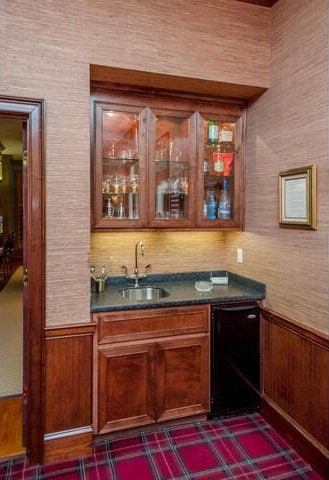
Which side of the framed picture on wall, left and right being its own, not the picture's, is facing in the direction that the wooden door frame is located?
front

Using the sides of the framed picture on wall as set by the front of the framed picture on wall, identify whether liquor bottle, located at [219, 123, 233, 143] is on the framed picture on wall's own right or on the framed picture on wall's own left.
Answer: on the framed picture on wall's own right

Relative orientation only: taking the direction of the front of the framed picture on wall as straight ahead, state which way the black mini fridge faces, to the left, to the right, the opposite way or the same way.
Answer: to the left

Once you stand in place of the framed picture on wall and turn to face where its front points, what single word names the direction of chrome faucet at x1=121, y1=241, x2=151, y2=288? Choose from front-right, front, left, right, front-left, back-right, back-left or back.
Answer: front-right

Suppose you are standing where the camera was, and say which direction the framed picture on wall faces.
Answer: facing the viewer and to the left of the viewer

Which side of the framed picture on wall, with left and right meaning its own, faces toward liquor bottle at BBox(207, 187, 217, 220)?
right

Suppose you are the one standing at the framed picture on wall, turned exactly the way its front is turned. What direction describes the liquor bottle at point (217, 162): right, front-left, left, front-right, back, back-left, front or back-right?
right

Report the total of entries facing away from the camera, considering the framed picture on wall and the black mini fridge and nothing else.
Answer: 0

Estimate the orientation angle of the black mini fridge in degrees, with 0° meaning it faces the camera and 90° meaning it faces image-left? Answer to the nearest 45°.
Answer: approximately 315°
